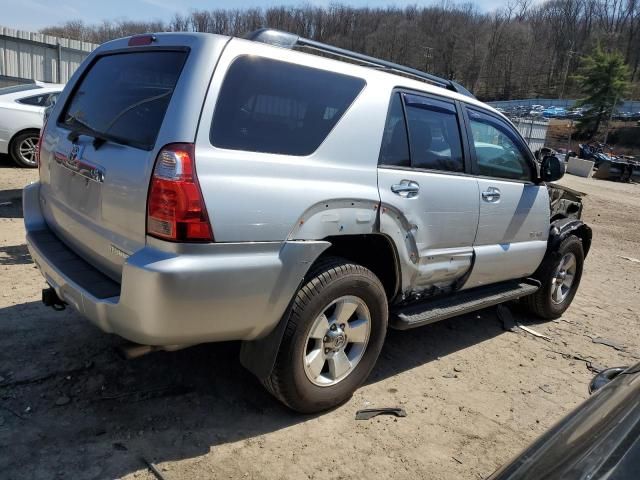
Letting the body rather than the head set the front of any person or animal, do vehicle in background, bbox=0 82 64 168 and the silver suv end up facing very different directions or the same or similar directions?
same or similar directions

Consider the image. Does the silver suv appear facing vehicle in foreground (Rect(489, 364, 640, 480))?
no

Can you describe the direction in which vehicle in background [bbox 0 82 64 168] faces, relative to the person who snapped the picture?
facing away from the viewer and to the right of the viewer

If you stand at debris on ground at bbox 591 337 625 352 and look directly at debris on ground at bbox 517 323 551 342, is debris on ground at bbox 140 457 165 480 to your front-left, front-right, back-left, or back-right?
front-left

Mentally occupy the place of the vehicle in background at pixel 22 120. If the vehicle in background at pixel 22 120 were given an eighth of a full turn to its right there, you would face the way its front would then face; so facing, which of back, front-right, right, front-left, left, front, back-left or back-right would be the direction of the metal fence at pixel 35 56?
left

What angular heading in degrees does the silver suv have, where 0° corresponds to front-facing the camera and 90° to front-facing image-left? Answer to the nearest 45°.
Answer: approximately 225°

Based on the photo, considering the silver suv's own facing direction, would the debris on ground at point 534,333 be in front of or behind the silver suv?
in front

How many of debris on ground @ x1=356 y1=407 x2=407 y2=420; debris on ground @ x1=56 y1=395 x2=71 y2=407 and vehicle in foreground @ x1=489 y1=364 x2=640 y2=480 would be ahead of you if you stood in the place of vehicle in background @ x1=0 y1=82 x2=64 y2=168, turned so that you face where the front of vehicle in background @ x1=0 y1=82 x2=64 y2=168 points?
0

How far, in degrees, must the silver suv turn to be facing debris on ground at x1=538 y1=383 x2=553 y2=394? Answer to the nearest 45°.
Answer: approximately 45° to its right

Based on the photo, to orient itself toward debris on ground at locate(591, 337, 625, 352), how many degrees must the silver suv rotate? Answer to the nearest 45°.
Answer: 0° — it already faces it

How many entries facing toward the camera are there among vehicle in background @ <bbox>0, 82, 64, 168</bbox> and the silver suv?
0
